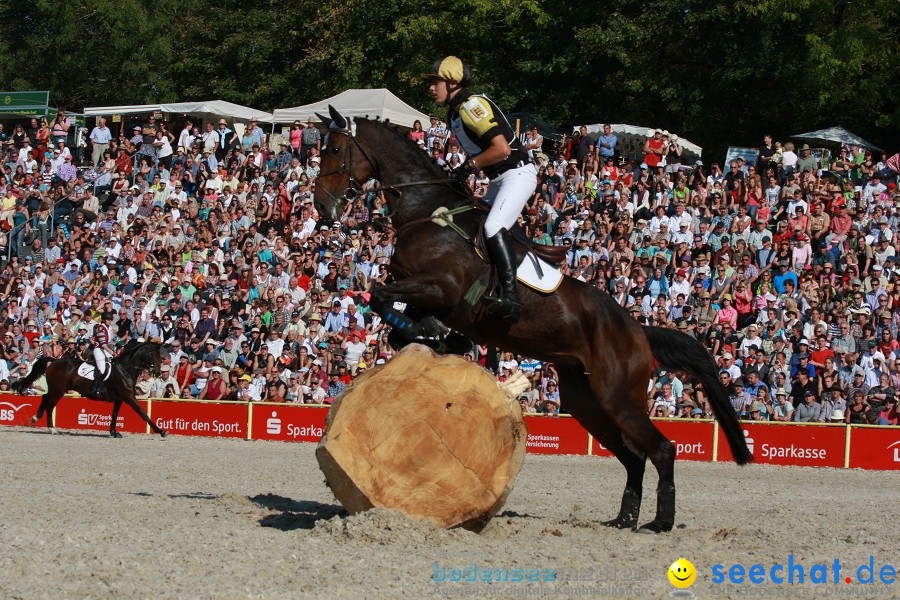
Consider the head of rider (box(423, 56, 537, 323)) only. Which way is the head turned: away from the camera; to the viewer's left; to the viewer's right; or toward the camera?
to the viewer's left

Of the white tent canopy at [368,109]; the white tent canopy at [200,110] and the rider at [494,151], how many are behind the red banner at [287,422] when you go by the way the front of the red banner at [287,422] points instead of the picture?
2

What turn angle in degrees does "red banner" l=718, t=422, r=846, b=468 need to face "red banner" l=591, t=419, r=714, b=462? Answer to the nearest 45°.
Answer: approximately 90° to its right

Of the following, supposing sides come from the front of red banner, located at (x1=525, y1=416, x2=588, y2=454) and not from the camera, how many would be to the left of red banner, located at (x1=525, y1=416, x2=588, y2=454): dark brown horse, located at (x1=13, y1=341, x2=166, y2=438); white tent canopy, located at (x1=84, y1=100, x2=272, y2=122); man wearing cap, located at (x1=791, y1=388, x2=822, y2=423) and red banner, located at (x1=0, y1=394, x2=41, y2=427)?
1

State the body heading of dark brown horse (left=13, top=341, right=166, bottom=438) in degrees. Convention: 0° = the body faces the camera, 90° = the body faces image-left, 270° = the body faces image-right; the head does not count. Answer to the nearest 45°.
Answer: approximately 270°

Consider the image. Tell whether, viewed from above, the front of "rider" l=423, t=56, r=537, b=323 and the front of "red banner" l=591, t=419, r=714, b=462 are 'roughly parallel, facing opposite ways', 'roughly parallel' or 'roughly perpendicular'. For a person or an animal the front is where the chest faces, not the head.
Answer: roughly perpendicular

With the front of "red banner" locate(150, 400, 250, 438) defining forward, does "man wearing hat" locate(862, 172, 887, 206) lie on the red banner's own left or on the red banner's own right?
on the red banner's own left

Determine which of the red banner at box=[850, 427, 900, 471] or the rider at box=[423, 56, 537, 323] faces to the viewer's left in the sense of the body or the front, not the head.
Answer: the rider

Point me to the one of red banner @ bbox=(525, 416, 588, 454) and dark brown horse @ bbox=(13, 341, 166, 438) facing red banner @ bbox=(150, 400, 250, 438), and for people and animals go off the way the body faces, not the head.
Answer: the dark brown horse

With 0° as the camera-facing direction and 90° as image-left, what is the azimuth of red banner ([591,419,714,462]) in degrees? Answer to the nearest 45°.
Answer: approximately 0°

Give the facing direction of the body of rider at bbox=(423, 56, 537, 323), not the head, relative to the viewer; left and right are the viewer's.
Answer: facing to the left of the viewer

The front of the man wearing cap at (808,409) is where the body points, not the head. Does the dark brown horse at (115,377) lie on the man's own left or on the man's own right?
on the man's own right
